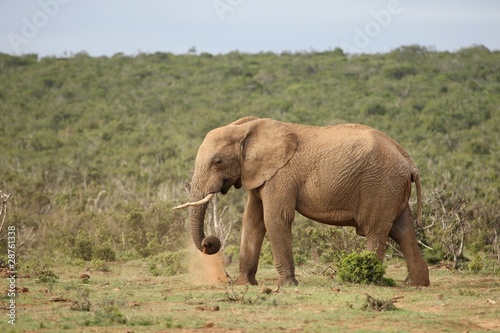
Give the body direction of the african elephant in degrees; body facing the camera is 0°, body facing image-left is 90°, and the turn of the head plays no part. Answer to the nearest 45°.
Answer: approximately 90°
